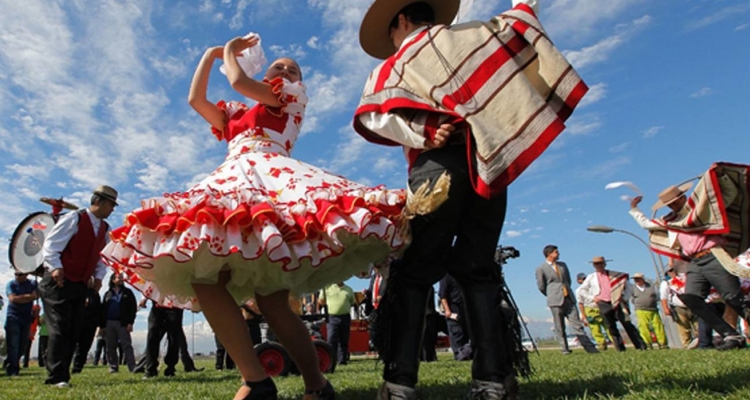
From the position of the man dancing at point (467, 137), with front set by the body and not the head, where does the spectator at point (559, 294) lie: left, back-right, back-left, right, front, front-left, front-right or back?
front-right

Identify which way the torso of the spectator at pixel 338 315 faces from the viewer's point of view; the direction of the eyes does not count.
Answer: toward the camera

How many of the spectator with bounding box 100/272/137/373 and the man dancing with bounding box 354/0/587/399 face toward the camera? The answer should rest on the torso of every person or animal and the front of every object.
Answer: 1

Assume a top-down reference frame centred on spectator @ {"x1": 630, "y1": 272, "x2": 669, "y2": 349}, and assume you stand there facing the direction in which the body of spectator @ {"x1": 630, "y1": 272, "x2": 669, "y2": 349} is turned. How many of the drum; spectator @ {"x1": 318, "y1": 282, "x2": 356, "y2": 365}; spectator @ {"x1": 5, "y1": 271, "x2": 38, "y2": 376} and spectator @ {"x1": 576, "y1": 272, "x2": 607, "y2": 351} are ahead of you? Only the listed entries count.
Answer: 4

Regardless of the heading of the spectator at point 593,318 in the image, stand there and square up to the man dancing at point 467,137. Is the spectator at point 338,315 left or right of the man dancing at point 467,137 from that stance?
right

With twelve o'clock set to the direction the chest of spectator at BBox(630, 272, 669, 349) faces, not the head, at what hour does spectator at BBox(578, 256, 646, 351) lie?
spectator at BBox(578, 256, 646, 351) is roughly at 11 o'clock from spectator at BBox(630, 272, 669, 349).

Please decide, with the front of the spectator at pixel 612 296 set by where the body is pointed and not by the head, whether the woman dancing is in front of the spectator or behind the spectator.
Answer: in front

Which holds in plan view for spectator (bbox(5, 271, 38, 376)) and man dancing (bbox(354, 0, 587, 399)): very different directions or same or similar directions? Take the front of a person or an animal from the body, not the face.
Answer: very different directions

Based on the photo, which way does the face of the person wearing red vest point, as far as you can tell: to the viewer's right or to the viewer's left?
to the viewer's right

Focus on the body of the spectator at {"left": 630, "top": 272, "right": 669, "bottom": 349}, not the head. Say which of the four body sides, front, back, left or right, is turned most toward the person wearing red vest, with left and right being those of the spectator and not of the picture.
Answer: front

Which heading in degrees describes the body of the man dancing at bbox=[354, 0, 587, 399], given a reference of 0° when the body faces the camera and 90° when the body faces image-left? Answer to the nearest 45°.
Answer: approximately 135°

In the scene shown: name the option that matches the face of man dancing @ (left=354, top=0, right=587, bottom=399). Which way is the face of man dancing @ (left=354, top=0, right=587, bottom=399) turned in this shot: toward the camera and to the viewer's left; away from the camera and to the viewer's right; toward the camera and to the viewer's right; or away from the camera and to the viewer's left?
away from the camera and to the viewer's left

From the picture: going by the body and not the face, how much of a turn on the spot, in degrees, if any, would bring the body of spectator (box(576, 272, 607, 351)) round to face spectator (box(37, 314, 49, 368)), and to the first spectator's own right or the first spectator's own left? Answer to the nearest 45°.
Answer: approximately 135° to the first spectator's own right
